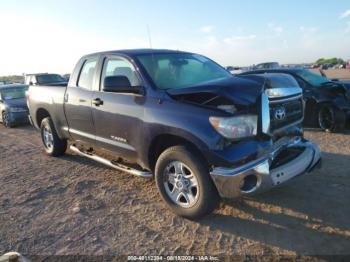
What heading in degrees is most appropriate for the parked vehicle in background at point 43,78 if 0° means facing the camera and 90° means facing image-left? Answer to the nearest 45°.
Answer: approximately 315°

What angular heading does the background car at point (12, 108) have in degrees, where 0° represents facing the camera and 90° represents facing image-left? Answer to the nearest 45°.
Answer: approximately 315°

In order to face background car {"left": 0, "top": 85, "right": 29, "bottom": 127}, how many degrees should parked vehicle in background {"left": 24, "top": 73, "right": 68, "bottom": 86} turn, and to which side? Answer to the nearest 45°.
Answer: approximately 45° to its right

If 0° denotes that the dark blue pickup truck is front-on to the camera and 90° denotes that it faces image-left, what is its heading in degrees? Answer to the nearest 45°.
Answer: approximately 315°

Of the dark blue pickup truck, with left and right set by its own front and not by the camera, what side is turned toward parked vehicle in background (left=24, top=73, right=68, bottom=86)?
back

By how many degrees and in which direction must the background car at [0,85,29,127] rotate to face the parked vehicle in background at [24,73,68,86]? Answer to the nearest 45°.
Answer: approximately 135° to its left
